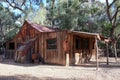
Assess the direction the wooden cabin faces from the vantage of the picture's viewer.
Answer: facing the viewer and to the right of the viewer

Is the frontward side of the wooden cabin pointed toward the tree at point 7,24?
no
